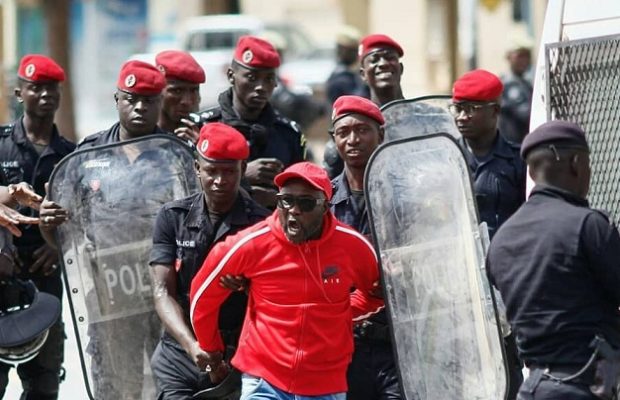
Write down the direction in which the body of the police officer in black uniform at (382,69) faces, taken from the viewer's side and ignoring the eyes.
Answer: toward the camera

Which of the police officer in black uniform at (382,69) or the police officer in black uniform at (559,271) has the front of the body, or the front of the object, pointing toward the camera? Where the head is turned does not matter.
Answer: the police officer in black uniform at (382,69)

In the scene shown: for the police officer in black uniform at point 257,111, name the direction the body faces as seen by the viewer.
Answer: toward the camera

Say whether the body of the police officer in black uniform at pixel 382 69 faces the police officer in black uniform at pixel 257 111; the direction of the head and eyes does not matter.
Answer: no

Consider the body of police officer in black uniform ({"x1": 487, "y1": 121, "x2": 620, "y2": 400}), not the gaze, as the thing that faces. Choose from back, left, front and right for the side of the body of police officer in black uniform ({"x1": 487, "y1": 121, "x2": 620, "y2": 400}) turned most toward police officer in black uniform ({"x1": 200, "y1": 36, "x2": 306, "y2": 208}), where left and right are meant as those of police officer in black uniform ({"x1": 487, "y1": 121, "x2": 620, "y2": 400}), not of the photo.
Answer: left

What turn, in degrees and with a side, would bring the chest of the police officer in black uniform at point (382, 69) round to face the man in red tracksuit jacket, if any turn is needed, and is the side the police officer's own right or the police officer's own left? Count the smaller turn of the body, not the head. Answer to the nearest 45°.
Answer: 0° — they already face them

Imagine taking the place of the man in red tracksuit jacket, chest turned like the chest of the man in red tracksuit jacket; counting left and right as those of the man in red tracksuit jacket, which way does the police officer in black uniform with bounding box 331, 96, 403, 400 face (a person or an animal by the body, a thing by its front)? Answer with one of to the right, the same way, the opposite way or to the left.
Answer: the same way

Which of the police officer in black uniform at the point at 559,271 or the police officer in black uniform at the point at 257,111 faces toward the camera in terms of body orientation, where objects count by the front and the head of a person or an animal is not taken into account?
the police officer in black uniform at the point at 257,111

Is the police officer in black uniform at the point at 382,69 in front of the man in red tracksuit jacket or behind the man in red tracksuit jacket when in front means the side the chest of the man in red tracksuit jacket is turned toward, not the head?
behind

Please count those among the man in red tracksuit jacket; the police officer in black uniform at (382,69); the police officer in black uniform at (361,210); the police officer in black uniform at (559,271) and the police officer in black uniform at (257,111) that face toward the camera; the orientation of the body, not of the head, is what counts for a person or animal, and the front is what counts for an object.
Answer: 4

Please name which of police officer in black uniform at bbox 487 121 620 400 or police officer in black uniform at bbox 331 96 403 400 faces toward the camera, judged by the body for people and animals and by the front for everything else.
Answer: police officer in black uniform at bbox 331 96 403 400

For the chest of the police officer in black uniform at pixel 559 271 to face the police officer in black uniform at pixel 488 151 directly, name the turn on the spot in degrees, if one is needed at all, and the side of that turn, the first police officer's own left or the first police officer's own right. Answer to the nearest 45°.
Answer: approximately 45° to the first police officer's own left

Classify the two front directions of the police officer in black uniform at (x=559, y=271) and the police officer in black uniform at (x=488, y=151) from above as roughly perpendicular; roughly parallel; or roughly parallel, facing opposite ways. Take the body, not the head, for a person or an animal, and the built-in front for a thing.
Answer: roughly parallel, facing opposite ways

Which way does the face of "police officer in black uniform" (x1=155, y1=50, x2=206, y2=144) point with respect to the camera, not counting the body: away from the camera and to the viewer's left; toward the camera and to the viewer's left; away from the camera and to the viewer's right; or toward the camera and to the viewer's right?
toward the camera and to the viewer's right

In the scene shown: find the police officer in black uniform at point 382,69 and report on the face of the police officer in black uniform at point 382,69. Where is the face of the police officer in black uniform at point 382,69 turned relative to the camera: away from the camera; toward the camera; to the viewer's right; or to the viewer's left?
toward the camera

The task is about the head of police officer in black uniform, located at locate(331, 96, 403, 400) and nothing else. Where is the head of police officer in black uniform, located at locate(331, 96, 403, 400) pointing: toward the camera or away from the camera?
toward the camera

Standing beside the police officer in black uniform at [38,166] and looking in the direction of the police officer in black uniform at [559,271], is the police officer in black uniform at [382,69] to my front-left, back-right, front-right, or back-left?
front-left
